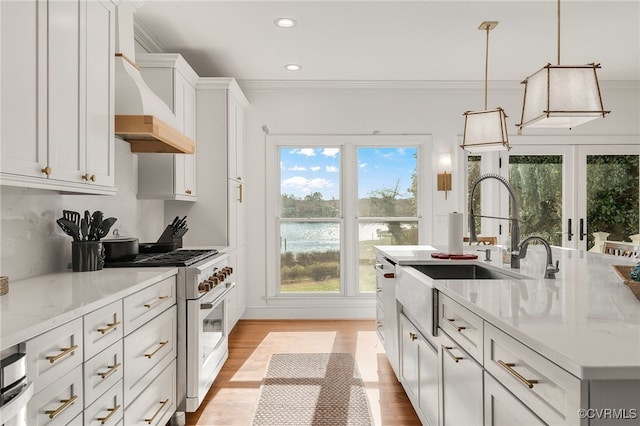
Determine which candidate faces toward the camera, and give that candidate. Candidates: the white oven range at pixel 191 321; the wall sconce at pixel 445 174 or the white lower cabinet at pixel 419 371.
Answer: the wall sconce

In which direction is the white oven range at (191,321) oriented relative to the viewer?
to the viewer's right

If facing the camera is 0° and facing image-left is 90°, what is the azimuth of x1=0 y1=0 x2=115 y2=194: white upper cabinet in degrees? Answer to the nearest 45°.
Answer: approximately 315°

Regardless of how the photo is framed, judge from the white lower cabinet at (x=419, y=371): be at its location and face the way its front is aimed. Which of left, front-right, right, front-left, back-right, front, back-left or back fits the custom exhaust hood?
front

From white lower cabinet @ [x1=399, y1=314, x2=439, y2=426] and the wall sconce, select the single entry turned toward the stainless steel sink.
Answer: the wall sconce

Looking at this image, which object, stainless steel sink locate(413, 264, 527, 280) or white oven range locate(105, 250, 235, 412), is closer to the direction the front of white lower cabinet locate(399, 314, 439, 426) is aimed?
the white oven range

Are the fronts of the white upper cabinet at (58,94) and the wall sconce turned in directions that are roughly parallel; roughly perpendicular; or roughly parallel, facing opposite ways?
roughly perpendicular

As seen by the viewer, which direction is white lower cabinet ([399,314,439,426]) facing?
to the viewer's left

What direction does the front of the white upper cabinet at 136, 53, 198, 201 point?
to the viewer's right

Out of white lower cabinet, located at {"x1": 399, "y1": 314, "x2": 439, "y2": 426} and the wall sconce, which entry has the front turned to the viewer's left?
the white lower cabinet

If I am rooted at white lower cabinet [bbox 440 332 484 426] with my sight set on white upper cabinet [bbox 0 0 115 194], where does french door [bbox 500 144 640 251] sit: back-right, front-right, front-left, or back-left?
back-right

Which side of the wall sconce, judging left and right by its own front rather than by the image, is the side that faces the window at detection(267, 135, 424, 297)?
right

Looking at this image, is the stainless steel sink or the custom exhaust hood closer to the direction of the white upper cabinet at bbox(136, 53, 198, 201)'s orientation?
the stainless steel sink

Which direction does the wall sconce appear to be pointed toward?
toward the camera
